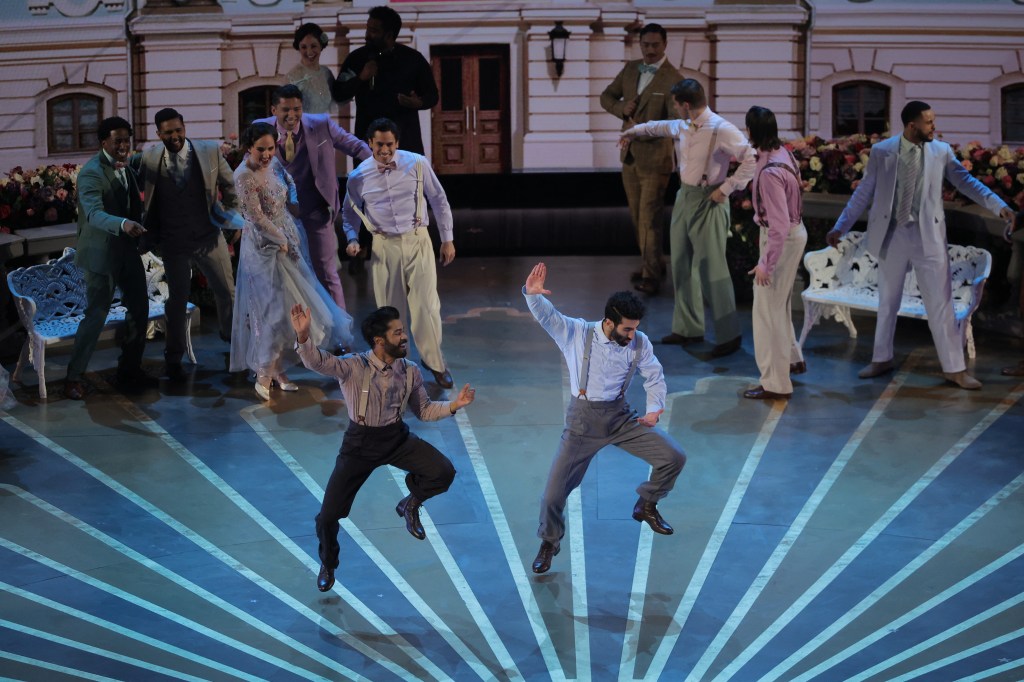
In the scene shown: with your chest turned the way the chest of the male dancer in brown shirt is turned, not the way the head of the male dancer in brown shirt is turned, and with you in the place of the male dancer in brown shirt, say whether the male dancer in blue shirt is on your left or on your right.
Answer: on your left

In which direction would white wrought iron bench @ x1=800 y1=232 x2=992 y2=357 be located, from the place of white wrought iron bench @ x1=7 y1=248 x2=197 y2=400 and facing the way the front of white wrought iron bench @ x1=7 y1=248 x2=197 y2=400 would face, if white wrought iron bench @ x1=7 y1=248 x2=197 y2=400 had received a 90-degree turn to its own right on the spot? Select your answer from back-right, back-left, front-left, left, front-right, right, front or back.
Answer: back-left

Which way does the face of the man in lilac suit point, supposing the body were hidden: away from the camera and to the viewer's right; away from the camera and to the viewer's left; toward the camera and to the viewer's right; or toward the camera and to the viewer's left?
toward the camera and to the viewer's right

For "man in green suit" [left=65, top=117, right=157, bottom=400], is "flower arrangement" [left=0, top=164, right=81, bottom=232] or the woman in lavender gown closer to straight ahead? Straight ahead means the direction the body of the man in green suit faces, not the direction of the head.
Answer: the woman in lavender gown

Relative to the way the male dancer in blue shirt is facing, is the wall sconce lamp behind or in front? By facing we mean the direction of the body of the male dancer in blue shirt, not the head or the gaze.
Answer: behind

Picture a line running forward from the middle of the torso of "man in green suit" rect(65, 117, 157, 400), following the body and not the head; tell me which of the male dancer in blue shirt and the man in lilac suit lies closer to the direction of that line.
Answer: the male dancer in blue shirt

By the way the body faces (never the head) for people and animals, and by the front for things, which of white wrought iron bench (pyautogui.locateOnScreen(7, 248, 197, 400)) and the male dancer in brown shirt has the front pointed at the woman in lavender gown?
the white wrought iron bench

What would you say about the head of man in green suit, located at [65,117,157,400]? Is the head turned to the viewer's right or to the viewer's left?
to the viewer's right

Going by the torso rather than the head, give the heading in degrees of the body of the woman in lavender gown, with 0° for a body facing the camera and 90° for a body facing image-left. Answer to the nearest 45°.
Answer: approximately 315°

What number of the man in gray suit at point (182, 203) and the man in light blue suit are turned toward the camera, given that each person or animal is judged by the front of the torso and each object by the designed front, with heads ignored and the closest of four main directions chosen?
2

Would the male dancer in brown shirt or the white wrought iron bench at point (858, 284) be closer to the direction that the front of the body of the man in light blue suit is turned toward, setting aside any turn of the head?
the male dancer in brown shirt

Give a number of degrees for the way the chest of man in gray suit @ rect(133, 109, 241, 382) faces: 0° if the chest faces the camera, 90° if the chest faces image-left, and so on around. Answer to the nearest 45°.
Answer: approximately 0°
